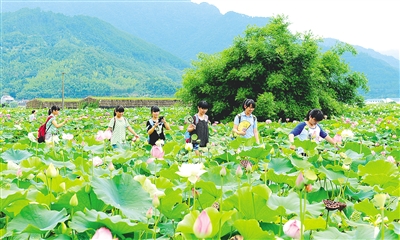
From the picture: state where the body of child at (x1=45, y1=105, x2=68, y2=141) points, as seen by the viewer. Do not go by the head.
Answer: to the viewer's right

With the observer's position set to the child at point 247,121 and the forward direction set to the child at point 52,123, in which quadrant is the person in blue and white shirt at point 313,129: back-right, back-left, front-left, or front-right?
back-left

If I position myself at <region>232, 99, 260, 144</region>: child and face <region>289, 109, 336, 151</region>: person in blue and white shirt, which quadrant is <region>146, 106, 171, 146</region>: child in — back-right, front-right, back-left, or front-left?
back-right
